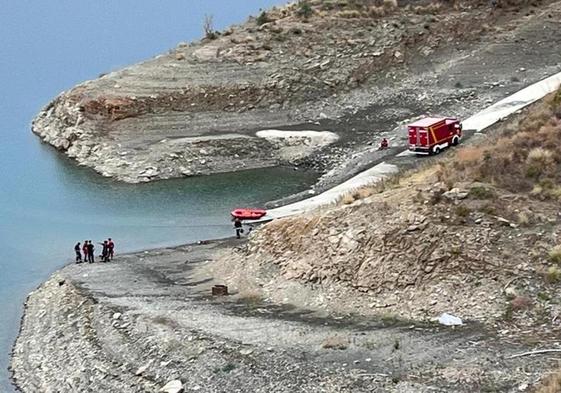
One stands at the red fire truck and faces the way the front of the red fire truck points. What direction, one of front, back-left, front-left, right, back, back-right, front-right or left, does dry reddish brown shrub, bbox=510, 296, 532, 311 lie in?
back-right

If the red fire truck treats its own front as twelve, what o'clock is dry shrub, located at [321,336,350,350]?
The dry shrub is roughly at 5 o'clock from the red fire truck.

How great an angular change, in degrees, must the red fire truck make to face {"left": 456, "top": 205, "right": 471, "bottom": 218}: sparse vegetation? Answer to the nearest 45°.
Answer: approximately 135° to its right

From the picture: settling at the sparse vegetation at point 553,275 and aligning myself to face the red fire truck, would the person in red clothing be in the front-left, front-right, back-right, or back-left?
front-left

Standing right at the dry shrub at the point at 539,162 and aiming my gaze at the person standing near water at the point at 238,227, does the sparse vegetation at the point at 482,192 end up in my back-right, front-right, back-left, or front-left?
front-left

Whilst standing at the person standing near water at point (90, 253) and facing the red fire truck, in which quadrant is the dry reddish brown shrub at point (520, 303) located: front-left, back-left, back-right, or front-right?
front-right

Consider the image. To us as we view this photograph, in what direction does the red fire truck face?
facing away from the viewer and to the right of the viewer

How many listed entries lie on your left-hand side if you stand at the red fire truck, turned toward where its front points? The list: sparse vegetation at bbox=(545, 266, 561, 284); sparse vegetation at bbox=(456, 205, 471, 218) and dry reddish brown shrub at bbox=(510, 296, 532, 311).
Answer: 0

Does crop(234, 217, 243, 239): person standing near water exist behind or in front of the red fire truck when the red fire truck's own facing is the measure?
behind

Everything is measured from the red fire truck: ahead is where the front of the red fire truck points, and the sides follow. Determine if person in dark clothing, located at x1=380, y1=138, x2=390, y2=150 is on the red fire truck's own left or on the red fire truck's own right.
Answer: on the red fire truck's own left

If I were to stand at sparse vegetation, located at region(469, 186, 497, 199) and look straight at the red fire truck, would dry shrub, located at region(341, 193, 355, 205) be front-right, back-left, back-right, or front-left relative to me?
front-left

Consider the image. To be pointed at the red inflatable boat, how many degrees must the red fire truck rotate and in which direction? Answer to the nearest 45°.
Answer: approximately 180°

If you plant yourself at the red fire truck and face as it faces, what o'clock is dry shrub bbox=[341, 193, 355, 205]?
The dry shrub is roughly at 5 o'clock from the red fire truck.

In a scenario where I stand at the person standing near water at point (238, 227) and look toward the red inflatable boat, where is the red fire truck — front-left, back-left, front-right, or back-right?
front-right

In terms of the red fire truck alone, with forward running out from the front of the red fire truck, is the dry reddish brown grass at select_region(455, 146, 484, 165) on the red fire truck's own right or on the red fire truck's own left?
on the red fire truck's own right
